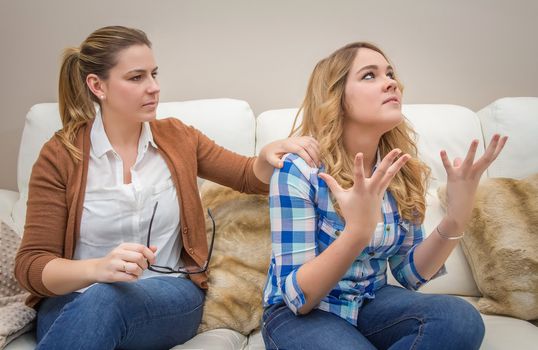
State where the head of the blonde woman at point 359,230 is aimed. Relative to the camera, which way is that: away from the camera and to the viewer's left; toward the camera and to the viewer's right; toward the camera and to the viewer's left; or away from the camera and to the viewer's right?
toward the camera and to the viewer's right

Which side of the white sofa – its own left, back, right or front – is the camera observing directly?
front

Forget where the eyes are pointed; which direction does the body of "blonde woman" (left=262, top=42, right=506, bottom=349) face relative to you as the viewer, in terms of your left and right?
facing the viewer and to the right of the viewer

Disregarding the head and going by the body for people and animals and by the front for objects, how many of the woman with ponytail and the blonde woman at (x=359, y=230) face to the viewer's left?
0

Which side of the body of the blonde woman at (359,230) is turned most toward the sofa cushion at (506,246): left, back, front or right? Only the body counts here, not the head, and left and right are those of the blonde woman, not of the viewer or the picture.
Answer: left

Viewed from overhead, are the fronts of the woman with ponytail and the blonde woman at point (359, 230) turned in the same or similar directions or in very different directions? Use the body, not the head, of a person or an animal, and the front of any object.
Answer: same or similar directions
